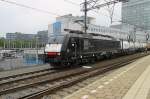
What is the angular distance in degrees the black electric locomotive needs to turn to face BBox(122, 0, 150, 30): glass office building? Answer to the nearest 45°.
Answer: approximately 180°

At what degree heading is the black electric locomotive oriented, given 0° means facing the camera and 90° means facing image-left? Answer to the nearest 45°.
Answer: approximately 45°
